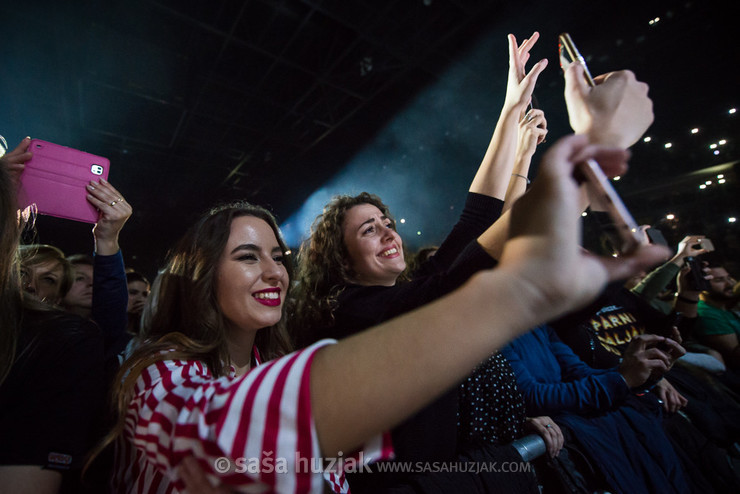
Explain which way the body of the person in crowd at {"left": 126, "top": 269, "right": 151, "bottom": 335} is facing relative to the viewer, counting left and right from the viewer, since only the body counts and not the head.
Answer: facing the viewer and to the right of the viewer

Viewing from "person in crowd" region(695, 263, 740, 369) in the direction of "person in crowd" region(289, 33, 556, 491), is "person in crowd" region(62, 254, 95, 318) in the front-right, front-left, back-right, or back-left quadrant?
front-right

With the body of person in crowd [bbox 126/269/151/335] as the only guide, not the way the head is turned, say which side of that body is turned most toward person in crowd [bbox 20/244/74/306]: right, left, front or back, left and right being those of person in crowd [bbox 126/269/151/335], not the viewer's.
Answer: right

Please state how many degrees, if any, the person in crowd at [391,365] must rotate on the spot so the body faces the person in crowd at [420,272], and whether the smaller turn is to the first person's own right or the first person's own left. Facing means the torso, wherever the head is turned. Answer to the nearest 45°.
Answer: approximately 135° to the first person's own left

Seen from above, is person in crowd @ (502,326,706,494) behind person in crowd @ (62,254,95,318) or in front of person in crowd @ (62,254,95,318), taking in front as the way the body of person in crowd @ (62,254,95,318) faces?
in front

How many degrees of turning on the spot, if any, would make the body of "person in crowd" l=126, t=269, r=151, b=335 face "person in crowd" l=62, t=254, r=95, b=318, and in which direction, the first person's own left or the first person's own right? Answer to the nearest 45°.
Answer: approximately 90° to the first person's own right
